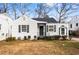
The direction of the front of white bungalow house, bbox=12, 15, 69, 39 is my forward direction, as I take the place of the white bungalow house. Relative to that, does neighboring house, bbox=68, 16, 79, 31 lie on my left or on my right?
on my left

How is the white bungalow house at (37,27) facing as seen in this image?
toward the camera

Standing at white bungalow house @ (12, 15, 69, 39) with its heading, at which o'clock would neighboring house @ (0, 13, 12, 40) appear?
The neighboring house is roughly at 3 o'clock from the white bungalow house.
